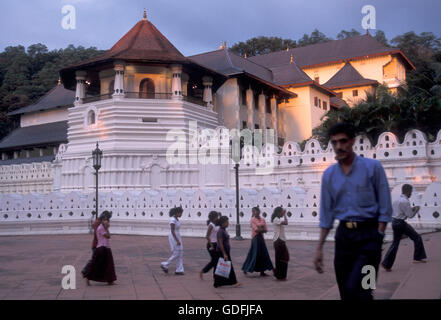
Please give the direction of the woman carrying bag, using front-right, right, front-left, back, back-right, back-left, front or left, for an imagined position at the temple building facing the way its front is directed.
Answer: front-left

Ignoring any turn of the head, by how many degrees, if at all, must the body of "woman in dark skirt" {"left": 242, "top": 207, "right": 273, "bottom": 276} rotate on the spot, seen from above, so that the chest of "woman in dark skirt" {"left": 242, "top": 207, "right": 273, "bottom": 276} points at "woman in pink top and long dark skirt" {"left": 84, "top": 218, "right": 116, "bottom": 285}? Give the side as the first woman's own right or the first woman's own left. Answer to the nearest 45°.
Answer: approximately 135° to the first woman's own right

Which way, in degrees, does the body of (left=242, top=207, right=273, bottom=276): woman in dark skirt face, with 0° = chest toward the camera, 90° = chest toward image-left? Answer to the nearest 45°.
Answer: approximately 315°
